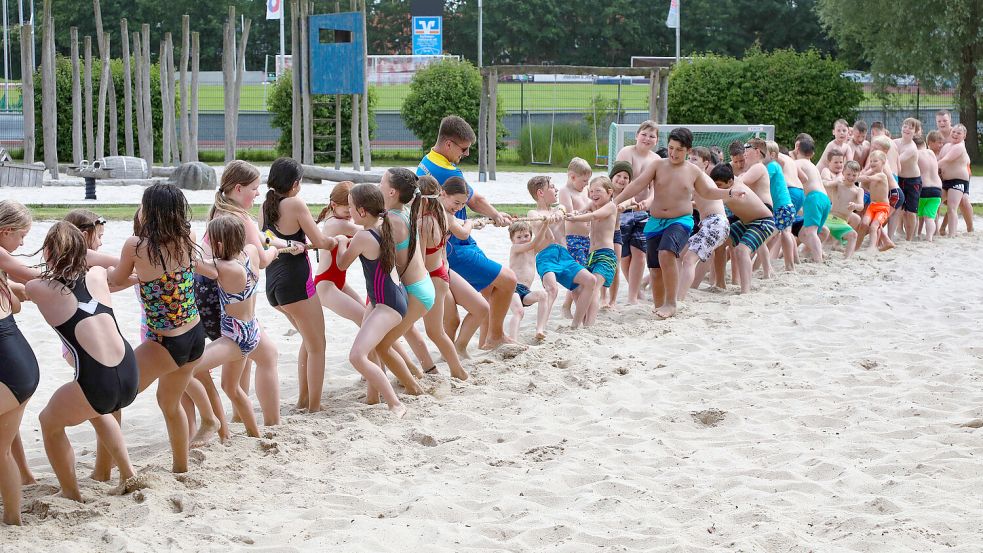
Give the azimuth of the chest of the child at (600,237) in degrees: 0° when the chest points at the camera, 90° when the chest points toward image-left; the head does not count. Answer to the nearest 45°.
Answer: approximately 45°

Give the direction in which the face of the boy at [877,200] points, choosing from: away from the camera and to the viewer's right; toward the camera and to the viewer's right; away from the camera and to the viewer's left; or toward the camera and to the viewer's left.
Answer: toward the camera and to the viewer's left

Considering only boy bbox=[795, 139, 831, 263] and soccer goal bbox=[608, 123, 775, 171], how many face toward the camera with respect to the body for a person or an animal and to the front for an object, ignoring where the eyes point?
1

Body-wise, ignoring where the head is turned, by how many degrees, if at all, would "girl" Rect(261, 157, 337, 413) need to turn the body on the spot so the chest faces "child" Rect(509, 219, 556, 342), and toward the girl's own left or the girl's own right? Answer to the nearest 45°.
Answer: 0° — they already face them

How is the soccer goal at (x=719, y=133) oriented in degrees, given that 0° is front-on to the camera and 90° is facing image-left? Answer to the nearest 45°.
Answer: approximately 0°

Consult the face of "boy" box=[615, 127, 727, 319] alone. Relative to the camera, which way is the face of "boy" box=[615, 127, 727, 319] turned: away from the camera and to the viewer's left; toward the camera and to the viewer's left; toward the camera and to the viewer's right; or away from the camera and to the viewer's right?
toward the camera and to the viewer's left

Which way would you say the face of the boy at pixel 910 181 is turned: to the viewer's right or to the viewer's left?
to the viewer's left

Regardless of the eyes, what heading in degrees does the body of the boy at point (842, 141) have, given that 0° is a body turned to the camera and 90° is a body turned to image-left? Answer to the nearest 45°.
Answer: approximately 0°

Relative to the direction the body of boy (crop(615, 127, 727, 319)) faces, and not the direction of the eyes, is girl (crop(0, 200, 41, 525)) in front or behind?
in front

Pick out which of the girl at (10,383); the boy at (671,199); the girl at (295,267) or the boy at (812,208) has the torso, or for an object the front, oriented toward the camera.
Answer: the boy at (671,199)
